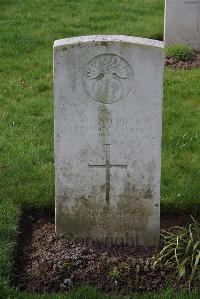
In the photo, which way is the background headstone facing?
toward the camera

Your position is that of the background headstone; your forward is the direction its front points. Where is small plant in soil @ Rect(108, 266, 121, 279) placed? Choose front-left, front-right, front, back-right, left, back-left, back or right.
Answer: front

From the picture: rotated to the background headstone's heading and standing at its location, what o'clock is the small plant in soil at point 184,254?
The small plant in soil is roughly at 12 o'clock from the background headstone.

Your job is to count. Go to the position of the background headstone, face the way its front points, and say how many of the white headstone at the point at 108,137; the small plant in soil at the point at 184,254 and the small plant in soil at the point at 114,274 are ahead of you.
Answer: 3

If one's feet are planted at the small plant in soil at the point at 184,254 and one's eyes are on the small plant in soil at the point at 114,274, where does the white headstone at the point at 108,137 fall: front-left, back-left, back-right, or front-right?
front-right

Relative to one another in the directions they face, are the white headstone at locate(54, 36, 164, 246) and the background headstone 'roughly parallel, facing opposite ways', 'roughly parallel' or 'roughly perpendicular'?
roughly parallel

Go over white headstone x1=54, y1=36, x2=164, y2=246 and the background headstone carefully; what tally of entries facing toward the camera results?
2

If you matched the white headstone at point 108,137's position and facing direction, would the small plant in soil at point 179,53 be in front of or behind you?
behind

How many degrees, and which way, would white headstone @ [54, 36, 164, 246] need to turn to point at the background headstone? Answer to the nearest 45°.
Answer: approximately 180°

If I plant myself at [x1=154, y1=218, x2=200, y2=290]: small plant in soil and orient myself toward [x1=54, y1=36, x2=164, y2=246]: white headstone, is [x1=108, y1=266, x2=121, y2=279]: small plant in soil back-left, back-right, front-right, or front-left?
front-left
